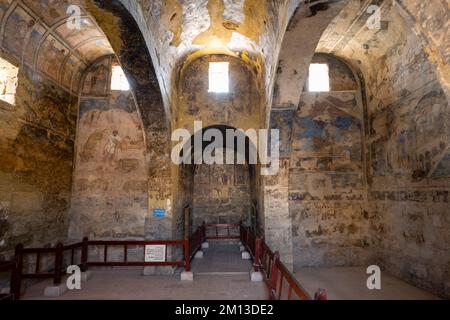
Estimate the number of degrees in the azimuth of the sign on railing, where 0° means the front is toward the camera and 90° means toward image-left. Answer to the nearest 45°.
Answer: approximately 0°

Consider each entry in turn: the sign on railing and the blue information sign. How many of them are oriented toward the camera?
2

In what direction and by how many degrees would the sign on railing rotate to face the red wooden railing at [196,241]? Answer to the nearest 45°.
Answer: approximately 135° to its left

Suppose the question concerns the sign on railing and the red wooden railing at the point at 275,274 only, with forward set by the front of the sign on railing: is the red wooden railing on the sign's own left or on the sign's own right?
on the sign's own left

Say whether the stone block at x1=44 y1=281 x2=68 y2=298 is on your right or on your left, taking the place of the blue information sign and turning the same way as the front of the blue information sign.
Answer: on your right

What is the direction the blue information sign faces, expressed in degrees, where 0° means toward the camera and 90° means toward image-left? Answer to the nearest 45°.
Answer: approximately 0°

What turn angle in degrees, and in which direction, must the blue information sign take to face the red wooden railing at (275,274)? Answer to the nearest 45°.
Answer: approximately 45° to its left
